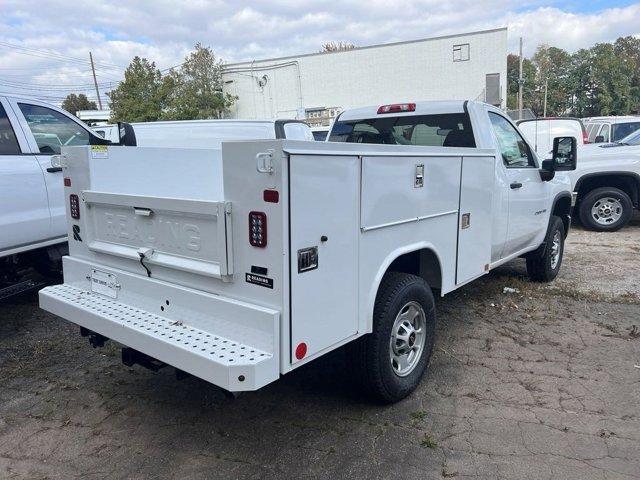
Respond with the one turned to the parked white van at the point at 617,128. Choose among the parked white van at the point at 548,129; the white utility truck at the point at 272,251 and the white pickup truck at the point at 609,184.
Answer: the white utility truck

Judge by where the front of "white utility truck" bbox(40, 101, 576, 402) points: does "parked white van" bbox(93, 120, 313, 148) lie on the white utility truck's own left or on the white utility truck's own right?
on the white utility truck's own left

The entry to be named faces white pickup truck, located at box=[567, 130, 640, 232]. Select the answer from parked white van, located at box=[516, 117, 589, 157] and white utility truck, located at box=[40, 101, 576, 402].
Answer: the white utility truck

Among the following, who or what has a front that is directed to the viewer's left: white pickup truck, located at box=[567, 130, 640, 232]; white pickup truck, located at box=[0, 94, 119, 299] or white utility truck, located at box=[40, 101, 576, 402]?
white pickup truck, located at box=[567, 130, 640, 232]

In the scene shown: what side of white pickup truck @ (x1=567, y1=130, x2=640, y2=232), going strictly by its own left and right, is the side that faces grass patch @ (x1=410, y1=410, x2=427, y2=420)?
left

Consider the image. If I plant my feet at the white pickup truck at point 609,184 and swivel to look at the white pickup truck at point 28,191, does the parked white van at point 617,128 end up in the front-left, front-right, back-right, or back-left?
back-right

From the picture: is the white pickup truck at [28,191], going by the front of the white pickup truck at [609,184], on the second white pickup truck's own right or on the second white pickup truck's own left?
on the second white pickup truck's own left

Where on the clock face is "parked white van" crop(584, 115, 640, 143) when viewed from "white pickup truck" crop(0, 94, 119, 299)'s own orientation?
The parked white van is roughly at 1 o'clock from the white pickup truck.
